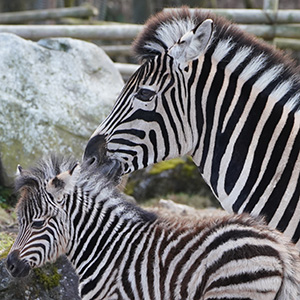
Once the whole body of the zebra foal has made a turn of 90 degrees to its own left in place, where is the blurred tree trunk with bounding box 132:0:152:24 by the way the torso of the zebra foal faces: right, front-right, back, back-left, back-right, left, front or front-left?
back

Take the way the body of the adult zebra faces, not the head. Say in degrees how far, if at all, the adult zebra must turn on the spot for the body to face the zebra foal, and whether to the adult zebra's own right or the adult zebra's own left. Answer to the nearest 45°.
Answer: approximately 45° to the adult zebra's own left

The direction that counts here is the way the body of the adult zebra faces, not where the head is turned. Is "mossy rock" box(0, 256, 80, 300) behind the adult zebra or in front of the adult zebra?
in front

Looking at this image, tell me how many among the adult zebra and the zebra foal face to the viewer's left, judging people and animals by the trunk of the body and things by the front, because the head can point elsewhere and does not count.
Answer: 2

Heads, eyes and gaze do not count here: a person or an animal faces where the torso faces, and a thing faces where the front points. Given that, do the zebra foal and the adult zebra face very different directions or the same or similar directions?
same or similar directions

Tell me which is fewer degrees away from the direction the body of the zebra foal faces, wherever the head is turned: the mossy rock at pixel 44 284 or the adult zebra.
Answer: the mossy rock

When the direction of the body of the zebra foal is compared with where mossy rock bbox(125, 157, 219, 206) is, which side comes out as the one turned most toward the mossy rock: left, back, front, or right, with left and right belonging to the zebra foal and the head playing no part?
right

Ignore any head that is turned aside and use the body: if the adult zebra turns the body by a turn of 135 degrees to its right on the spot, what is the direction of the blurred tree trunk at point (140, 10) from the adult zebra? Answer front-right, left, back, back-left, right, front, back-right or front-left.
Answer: front-left

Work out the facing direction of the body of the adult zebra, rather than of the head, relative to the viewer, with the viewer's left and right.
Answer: facing to the left of the viewer

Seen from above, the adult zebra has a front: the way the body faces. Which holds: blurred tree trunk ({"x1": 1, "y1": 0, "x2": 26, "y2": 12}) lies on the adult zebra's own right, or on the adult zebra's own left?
on the adult zebra's own right

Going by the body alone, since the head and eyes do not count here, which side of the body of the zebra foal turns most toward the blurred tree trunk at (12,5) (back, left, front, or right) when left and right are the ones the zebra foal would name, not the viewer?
right

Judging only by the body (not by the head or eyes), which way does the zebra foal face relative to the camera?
to the viewer's left
